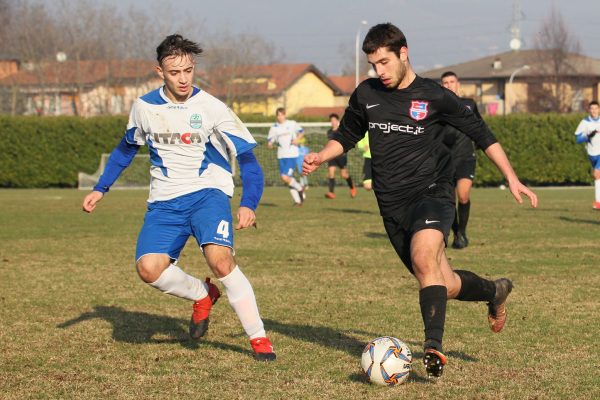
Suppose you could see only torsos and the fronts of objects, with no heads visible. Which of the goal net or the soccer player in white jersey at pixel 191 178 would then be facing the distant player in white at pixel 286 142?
the goal net

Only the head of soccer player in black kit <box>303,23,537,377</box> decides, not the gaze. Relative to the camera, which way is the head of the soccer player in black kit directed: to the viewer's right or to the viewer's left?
to the viewer's left

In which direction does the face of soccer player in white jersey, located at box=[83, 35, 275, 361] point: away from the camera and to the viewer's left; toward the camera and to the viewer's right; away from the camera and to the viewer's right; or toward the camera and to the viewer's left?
toward the camera and to the viewer's right

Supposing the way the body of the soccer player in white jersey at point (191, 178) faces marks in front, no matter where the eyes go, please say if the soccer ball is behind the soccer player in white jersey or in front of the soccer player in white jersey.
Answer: in front
